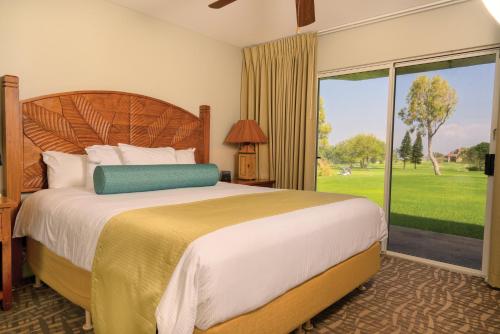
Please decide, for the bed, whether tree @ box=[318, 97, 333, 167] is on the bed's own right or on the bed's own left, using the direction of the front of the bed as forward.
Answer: on the bed's own left

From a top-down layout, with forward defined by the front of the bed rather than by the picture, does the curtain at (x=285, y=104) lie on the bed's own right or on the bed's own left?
on the bed's own left

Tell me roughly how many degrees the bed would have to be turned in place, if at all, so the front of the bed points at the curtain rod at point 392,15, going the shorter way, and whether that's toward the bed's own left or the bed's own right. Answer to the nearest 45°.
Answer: approximately 90° to the bed's own left

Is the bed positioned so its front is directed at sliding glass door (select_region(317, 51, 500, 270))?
no

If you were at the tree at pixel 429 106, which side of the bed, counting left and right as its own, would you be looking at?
left

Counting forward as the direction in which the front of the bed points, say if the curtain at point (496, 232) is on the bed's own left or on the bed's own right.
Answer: on the bed's own left

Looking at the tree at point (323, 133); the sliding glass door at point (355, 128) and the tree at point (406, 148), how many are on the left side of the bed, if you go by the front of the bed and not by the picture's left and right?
3

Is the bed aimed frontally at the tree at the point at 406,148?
no

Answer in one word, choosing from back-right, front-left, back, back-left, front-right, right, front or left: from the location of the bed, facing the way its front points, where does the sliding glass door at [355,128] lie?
left

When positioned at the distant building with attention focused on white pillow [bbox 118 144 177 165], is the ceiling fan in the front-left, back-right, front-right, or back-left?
front-left

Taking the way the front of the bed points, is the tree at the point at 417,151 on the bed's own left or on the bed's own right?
on the bed's own left
